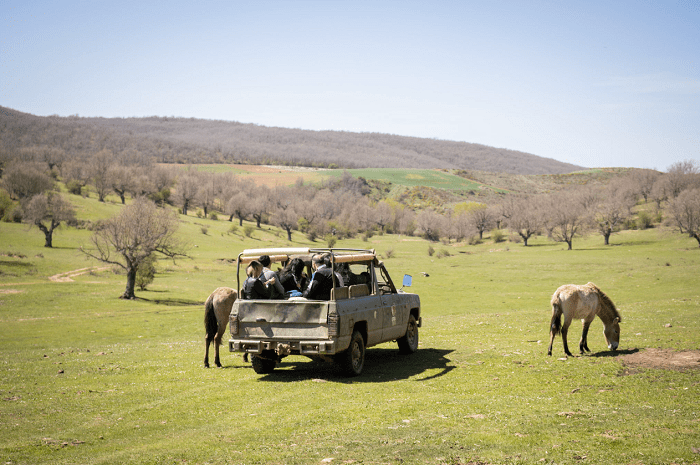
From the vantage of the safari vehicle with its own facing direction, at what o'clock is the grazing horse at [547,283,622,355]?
The grazing horse is roughly at 1 o'clock from the safari vehicle.

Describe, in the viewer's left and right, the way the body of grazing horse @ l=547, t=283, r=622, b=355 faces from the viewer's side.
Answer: facing away from the viewer and to the right of the viewer

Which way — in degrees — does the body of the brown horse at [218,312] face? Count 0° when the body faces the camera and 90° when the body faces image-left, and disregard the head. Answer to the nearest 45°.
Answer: approximately 225°

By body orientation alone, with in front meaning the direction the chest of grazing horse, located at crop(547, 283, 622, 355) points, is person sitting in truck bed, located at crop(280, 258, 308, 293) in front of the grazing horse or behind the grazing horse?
behind

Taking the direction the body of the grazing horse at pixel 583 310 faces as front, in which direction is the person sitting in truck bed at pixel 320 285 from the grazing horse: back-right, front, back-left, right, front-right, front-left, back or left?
back

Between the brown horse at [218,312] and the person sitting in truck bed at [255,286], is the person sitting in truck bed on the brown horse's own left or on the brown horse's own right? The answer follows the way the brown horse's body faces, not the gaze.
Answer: on the brown horse's own right

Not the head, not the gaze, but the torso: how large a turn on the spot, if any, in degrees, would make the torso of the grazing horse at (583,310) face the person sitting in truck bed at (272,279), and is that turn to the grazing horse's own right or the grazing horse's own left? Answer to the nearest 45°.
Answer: approximately 180°

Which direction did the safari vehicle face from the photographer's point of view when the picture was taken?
facing away from the viewer and to the right of the viewer
